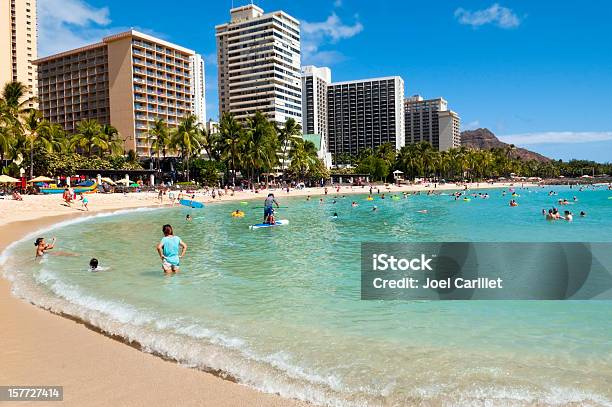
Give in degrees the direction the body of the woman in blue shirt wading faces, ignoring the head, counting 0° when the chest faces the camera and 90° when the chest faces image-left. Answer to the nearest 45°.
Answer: approximately 180°
